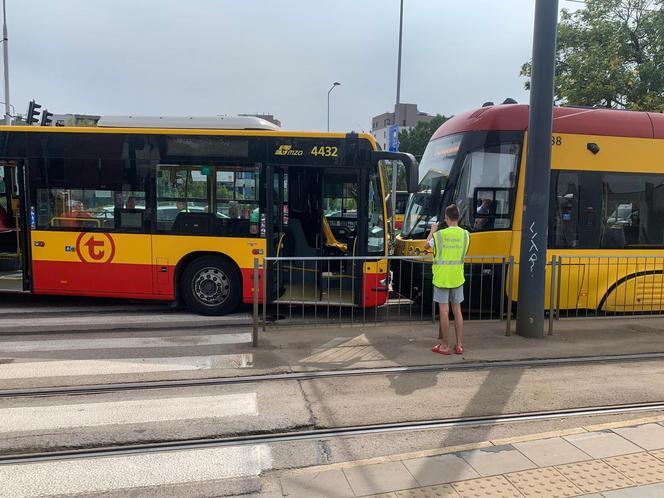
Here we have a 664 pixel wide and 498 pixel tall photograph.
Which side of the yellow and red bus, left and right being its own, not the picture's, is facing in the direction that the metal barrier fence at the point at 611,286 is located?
front

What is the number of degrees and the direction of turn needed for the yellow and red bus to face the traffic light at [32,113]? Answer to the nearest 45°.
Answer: approximately 135° to its left

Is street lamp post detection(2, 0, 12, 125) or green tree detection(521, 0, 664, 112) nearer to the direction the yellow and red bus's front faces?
the green tree

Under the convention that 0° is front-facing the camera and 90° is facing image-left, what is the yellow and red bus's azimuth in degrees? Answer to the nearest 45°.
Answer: approximately 270°

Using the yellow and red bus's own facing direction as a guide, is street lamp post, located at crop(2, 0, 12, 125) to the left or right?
on its left

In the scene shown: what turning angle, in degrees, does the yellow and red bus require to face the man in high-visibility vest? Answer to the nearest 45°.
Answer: approximately 45° to its right

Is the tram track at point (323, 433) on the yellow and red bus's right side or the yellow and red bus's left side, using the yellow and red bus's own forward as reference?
on its right

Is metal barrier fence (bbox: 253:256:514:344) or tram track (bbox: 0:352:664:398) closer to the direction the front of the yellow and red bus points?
the metal barrier fence
